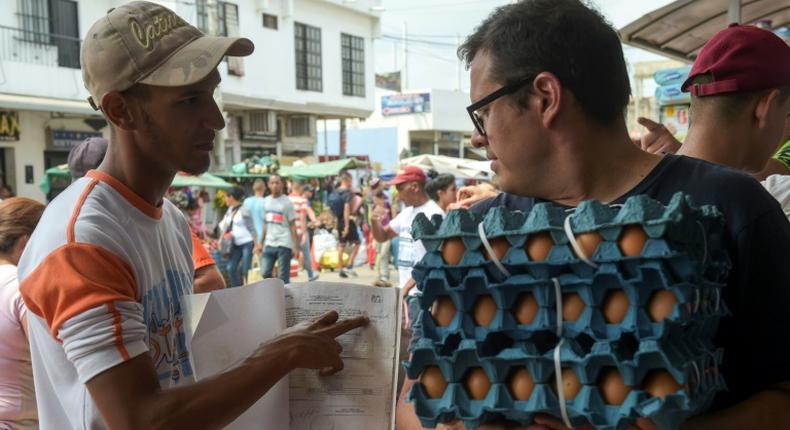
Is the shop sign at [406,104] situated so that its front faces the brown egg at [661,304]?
yes

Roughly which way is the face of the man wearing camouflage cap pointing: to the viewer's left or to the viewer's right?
to the viewer's right

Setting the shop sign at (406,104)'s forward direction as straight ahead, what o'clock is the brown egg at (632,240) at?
The brown egg is roughly at 12 o'clock from the shop sign.

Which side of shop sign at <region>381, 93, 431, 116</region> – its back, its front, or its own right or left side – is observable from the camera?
front

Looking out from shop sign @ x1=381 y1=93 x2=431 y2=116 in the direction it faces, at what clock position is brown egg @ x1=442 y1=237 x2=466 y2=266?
The brown egg is roughly at 12 o'clock from the shop sign.

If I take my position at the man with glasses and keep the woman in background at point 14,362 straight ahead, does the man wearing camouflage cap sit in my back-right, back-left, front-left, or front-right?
front-left

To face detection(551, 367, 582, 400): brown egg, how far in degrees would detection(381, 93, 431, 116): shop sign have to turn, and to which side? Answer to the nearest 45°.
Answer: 0° — it already faces it

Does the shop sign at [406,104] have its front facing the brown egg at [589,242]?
yes

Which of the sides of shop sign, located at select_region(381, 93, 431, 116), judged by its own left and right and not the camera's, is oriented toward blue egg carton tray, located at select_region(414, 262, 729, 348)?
front

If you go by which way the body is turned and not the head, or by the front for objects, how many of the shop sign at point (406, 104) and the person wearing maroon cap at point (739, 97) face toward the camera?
1

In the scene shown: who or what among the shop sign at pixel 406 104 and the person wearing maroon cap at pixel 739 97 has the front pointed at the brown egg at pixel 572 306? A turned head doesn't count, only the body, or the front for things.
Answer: the shop sign

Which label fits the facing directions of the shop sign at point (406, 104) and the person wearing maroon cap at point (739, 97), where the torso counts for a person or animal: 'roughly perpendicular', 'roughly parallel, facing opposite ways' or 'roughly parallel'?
roughly parallel, facing opposite ways

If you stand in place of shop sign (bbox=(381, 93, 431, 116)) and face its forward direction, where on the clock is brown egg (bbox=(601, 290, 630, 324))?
The brown egg is roughly at 12 o'clock from the shop sign.

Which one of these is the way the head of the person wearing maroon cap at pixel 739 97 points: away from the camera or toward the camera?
away from the camera

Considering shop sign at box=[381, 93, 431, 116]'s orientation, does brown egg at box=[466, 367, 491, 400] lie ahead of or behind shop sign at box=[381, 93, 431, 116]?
ahead
